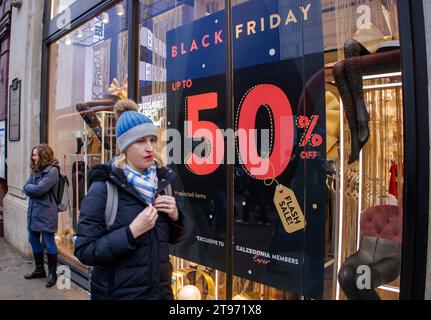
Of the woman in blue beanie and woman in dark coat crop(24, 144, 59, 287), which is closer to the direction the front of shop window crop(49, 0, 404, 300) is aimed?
the woman in blue beanie

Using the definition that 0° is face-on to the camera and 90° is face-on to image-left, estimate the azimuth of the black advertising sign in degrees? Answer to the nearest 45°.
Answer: approximately 45°

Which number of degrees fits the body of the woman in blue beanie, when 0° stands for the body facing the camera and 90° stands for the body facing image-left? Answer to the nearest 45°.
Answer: approximately 315°

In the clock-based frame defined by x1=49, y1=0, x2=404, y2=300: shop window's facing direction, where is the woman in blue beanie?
The woman in blue beanie is roughly at 12 o'clock from the shop window.

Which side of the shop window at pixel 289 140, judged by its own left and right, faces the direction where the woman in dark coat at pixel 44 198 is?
right

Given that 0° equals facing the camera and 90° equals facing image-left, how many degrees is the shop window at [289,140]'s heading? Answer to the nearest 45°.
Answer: approximately 45°
